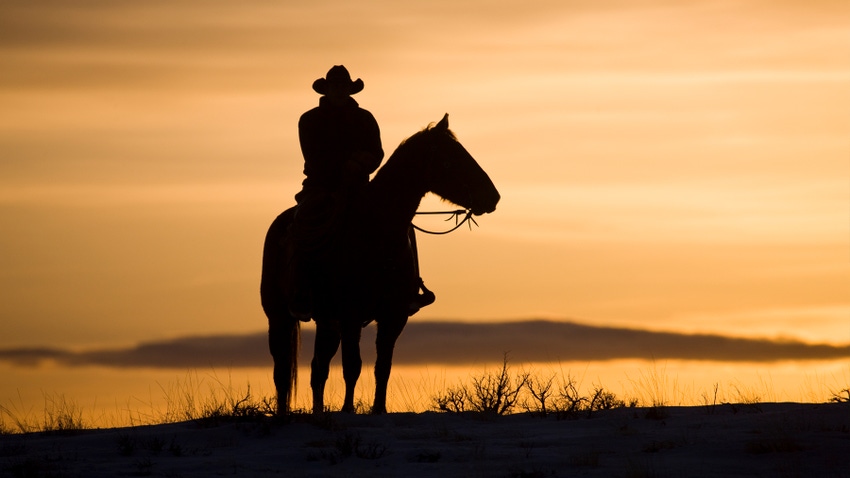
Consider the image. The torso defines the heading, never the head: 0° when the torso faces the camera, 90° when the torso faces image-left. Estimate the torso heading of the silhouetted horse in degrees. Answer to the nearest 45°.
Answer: approximately 315°
